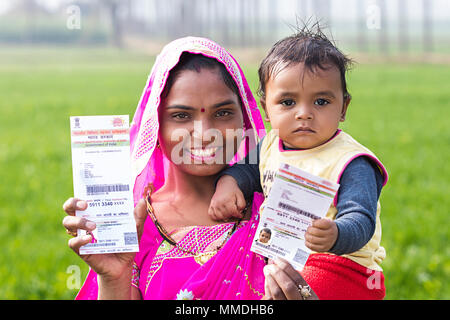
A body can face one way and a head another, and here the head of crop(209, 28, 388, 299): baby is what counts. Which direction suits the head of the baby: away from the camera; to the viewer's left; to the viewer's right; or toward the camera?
toward the camera

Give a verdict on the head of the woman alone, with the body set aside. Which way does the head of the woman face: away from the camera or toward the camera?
toward the camera

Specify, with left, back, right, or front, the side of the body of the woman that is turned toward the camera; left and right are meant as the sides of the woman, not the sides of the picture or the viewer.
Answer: front
